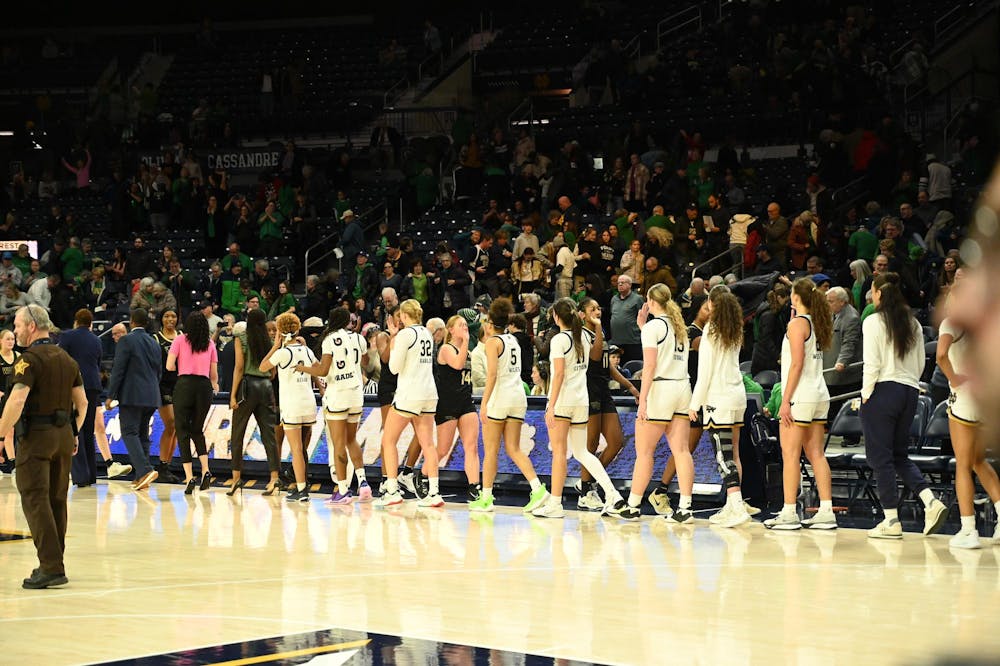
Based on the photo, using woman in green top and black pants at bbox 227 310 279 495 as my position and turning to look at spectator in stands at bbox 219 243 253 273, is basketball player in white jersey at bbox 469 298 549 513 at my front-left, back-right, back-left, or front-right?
back-right

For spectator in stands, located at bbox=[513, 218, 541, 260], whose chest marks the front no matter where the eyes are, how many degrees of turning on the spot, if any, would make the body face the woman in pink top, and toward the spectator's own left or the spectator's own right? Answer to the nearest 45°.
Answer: approximately 45° to the spectator's own right

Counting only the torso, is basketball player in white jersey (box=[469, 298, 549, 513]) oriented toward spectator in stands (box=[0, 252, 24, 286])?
yes

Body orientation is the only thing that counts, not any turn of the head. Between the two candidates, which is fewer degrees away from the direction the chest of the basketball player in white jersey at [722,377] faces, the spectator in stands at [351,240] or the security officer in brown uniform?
the spectator in stands

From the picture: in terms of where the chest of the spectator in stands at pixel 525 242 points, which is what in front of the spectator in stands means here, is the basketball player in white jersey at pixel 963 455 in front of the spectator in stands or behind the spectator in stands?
in front

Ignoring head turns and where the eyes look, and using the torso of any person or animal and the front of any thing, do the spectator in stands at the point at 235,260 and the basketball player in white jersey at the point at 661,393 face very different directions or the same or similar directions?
very different directions

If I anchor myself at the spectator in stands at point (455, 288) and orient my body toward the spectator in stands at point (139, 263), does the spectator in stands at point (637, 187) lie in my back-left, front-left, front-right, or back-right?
back-right

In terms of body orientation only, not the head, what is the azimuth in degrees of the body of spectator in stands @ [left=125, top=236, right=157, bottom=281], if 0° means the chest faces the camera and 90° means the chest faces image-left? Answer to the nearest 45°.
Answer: approximately 0°

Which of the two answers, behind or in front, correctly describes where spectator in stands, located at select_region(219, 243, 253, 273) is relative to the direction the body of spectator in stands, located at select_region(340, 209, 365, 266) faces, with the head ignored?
in front
